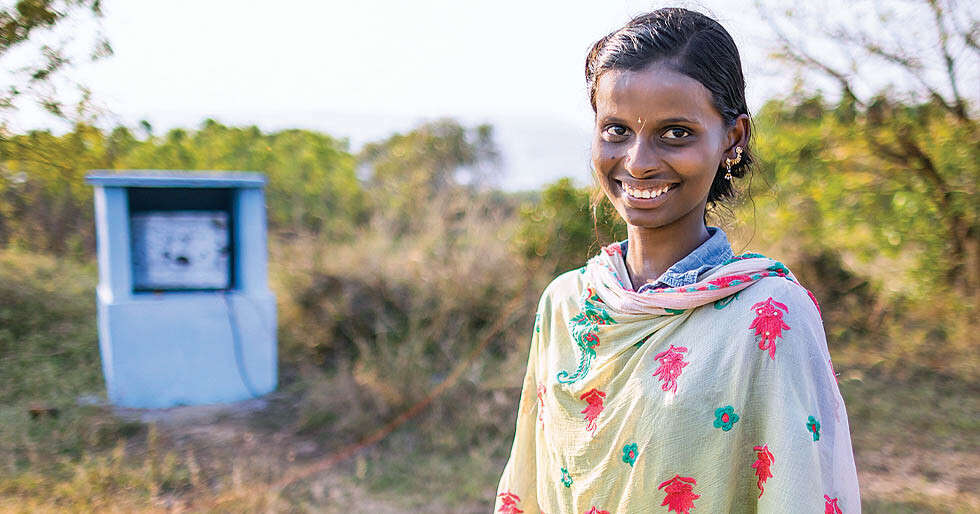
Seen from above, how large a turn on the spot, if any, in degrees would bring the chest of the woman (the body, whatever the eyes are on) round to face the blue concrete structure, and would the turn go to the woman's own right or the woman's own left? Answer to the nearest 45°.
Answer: approximately 90° to the woman's own right

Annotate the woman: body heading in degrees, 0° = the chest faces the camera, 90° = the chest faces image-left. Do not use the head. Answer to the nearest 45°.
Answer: approximately 45°
